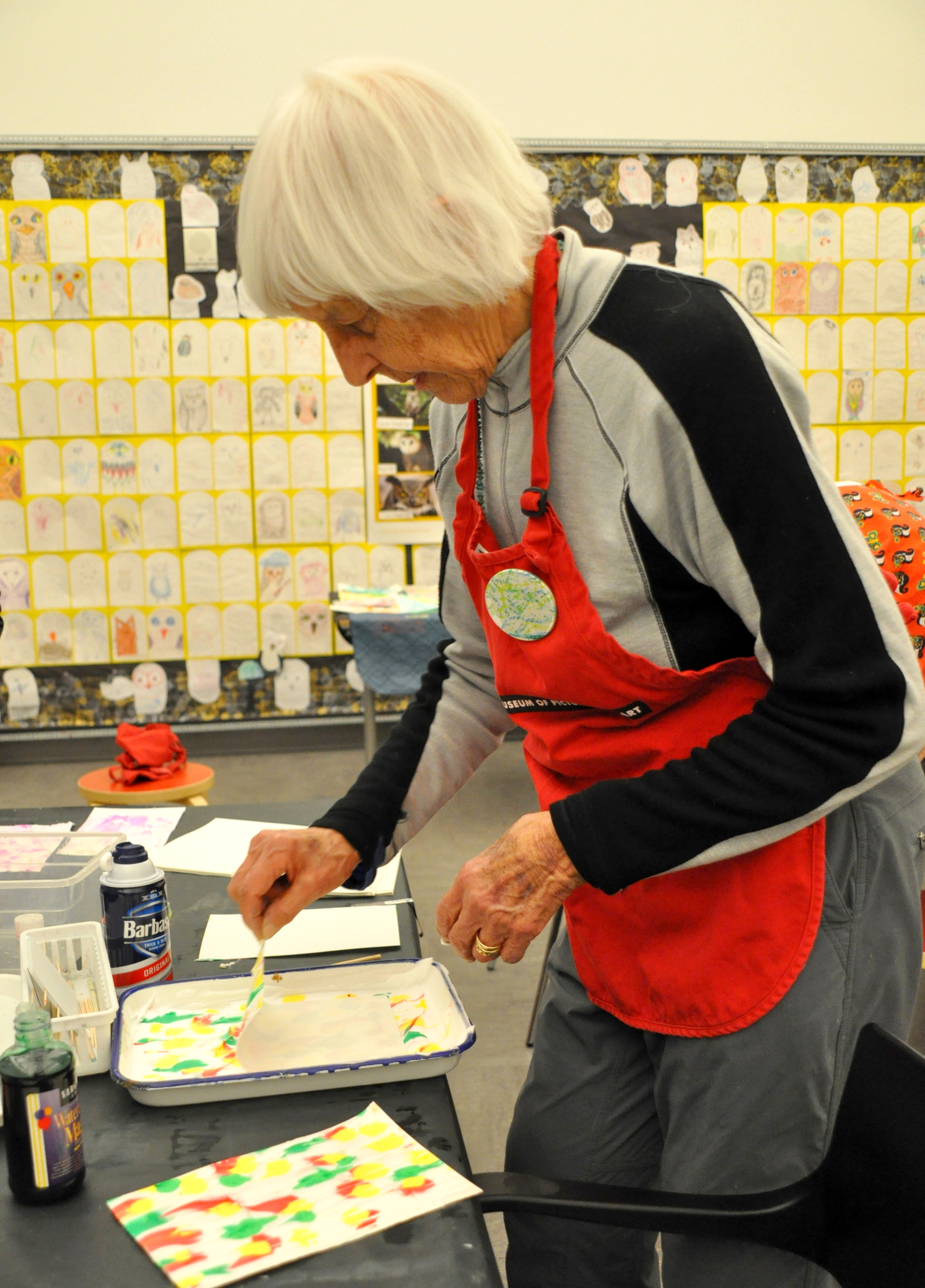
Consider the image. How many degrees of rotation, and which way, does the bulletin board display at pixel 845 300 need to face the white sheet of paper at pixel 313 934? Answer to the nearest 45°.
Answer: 0° — it already faces it

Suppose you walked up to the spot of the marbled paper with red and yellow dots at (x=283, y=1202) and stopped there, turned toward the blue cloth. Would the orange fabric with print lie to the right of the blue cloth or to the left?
right

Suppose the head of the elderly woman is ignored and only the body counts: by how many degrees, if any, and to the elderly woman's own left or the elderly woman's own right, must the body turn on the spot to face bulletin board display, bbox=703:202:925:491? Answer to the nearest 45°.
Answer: approximately 135° to the elderly woman's own right

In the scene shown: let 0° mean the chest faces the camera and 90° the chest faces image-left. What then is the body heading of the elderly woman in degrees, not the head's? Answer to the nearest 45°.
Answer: approximately 45°

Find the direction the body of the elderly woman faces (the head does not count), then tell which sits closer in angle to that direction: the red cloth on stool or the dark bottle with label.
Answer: the dark bottle with label

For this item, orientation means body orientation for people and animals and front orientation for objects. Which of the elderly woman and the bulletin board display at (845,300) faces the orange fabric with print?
the bulletin board display

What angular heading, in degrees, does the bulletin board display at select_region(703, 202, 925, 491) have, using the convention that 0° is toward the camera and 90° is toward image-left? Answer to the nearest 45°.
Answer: approximately 0°
